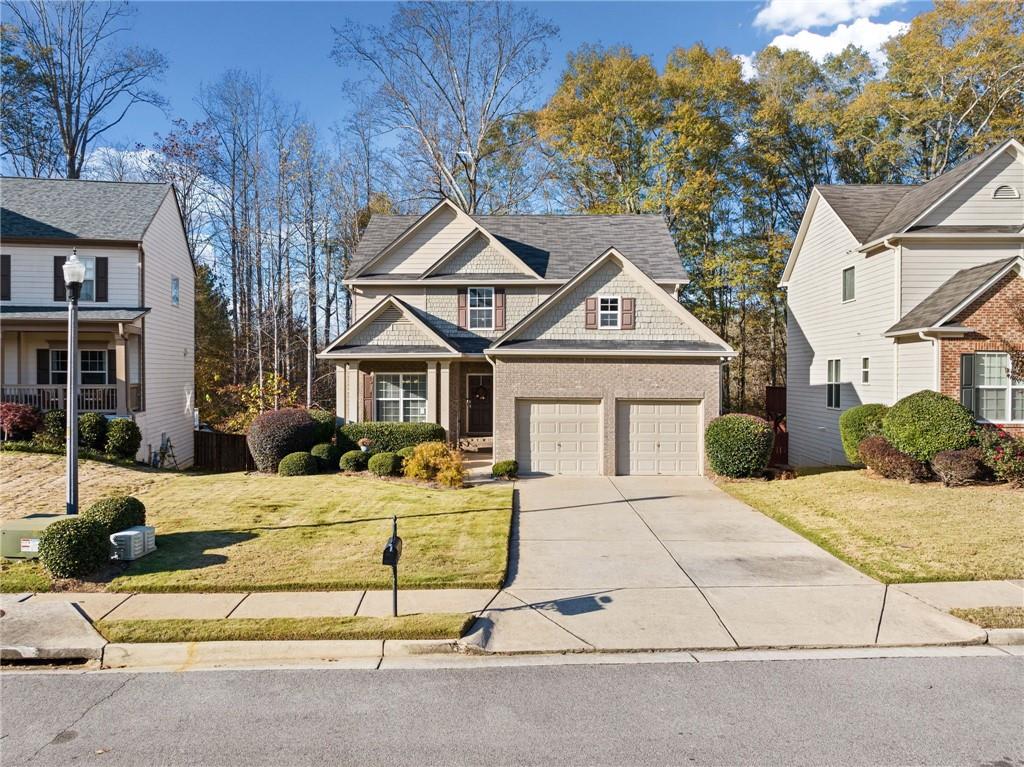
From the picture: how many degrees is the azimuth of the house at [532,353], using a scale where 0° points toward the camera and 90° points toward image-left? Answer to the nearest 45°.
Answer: approximately 0°

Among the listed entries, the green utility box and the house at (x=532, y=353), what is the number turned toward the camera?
2

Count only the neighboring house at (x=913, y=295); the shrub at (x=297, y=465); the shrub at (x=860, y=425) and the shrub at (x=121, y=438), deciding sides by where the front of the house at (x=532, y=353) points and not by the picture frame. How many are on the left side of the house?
2

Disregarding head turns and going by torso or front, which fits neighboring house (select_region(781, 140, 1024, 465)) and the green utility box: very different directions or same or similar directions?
same or similar directions

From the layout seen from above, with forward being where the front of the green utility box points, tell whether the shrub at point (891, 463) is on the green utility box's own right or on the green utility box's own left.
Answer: on the green utility box's own left

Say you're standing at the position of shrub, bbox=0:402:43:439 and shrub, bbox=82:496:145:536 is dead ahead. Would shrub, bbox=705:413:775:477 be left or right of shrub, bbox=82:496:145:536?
left

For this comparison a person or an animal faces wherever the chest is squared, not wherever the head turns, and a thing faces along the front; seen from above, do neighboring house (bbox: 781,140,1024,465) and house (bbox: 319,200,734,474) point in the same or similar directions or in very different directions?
same or similar directions

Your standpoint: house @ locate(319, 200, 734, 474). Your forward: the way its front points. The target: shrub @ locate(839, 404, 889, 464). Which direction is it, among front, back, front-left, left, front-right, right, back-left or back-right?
left

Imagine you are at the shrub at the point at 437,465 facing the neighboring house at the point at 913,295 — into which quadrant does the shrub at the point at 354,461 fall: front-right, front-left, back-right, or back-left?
back-left

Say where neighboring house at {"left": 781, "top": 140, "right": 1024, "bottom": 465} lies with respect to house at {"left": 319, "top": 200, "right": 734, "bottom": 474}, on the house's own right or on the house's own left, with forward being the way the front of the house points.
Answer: on the house's own left

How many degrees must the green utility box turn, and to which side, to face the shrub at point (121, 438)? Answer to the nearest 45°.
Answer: approximately 180°

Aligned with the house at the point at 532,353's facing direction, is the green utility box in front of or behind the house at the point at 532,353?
in front

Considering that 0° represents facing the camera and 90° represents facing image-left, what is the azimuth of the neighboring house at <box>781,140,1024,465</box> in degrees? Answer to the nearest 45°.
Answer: approximately 315°

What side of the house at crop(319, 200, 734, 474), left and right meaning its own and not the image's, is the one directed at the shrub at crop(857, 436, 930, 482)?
left

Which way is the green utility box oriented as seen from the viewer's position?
toward the camera

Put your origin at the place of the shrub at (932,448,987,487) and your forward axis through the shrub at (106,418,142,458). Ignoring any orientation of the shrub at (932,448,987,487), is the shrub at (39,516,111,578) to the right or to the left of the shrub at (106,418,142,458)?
left

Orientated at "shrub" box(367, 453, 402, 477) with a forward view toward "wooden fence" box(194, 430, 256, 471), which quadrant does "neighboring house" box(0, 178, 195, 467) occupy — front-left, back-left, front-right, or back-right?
front-left
